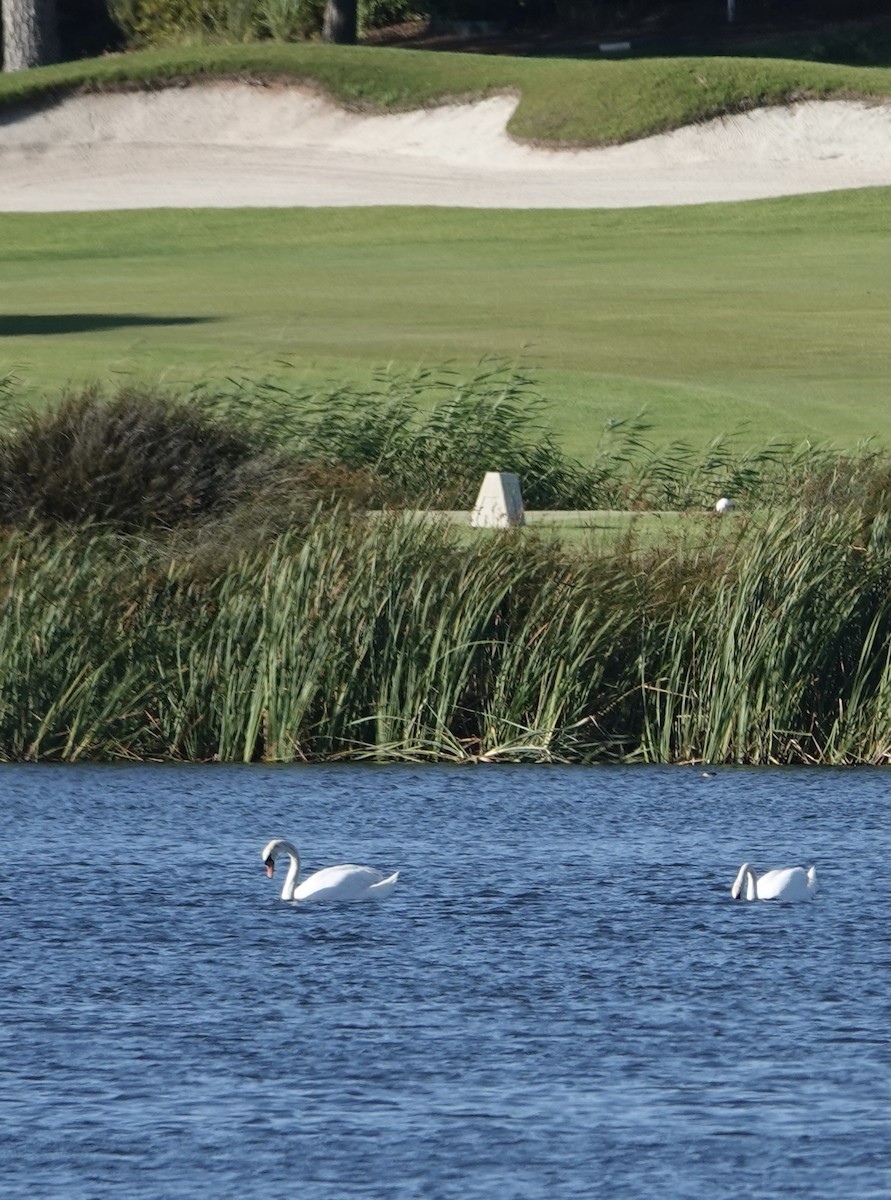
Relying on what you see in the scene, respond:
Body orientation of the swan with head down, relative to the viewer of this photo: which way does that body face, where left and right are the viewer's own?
facing to the left of the viewer

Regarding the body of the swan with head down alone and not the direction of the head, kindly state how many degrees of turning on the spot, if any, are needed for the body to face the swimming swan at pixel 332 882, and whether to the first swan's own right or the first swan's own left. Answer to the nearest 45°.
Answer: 0° — it already faces it

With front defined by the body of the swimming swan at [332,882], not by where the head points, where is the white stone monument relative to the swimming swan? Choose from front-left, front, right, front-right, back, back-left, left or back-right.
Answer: right

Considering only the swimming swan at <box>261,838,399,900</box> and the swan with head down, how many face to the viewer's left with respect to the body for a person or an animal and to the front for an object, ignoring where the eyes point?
2

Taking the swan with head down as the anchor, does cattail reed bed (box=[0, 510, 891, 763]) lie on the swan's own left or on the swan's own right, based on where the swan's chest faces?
on the swan's own right

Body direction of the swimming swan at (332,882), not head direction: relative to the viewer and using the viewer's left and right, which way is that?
facing to the left of the viewer

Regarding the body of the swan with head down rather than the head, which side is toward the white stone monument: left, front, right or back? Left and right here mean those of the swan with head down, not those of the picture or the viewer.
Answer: right

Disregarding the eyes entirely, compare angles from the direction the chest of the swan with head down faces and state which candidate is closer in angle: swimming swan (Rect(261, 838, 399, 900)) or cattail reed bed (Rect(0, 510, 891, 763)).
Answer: the swimming swan

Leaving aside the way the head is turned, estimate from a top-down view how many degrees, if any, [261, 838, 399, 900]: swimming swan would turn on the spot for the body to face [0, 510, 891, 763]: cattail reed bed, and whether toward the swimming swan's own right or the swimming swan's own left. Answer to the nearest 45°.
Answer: approximately 90° to the swimming swan's own right

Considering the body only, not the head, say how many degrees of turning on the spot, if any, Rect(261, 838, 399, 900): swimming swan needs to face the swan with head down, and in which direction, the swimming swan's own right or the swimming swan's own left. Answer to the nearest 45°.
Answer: approximately 180°
